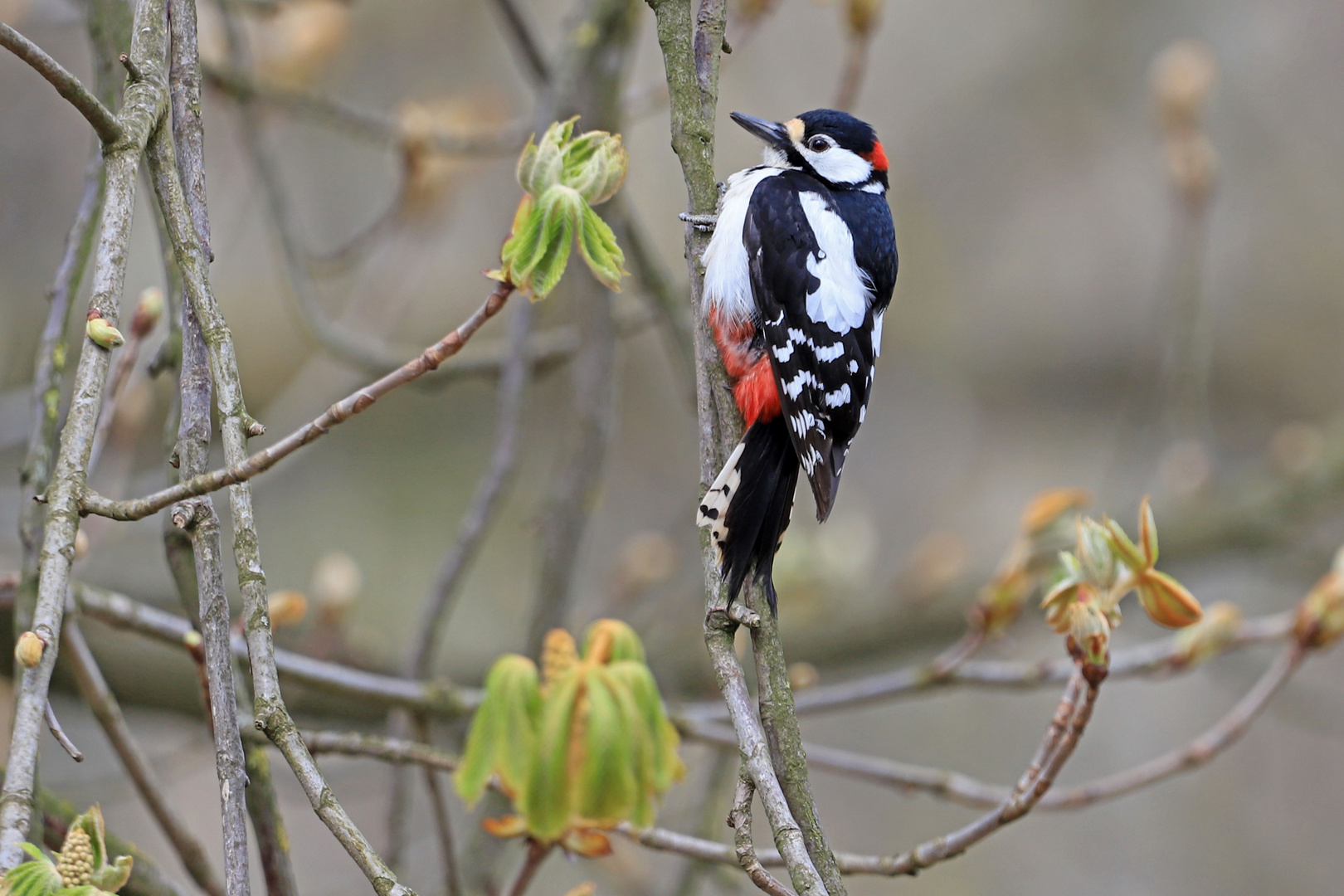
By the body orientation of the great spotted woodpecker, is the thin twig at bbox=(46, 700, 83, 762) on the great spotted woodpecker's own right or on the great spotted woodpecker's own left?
on the great spotted woodpecker's own left
